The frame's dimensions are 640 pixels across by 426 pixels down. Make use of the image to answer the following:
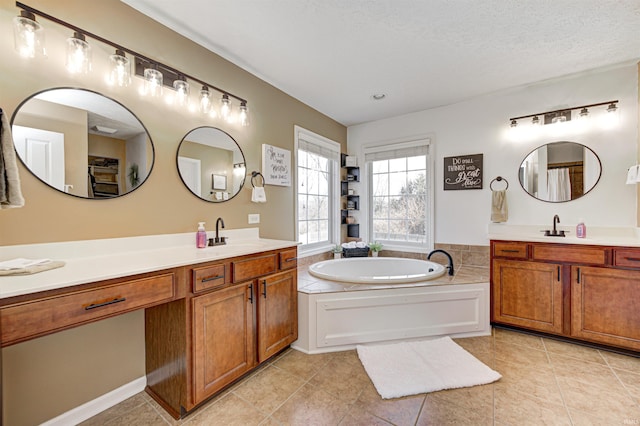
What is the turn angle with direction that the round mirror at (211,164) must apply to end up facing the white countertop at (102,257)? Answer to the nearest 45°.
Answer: approximately 90° to its right

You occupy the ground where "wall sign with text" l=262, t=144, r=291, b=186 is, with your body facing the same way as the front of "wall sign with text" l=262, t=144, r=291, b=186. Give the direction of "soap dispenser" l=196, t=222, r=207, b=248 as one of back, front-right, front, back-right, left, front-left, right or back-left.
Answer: right

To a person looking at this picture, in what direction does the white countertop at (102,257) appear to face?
facing the viewer and to the right of the viewer

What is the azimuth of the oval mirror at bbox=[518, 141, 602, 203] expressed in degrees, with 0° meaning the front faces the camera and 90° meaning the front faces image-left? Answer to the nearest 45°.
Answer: approximately 0°

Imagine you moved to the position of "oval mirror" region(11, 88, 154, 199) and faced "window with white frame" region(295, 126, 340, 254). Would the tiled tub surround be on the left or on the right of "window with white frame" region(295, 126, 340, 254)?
right

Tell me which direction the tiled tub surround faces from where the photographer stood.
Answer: facing the viewer

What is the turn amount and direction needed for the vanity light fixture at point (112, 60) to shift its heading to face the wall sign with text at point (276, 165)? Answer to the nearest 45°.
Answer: approximately 45° to its left

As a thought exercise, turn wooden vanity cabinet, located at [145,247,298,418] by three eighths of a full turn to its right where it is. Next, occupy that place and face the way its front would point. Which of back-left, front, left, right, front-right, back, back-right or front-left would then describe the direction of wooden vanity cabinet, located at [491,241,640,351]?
back

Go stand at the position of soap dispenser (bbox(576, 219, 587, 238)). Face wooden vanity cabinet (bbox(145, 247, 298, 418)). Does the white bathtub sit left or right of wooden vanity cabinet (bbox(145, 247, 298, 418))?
right

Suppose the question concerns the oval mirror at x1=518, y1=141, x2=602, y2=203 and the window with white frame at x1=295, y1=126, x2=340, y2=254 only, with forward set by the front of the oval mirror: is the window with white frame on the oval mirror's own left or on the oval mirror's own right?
on the oval mirror's own right

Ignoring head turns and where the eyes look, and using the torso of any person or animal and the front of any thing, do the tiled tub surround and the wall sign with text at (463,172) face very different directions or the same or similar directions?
same or similar directions

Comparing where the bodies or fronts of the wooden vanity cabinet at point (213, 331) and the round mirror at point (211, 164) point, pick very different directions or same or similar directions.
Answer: same or similar directions

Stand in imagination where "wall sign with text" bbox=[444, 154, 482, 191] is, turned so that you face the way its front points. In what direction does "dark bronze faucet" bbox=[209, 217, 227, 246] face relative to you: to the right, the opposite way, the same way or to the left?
to the left

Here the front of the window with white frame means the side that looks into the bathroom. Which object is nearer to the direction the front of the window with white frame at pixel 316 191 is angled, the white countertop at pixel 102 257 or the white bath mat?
the white bath mat

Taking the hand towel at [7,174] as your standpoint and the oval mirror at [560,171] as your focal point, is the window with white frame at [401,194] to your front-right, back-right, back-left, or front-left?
front-left

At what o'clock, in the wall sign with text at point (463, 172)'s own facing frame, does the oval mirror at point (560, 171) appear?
The oval mirror is roughly at 9 o'clock from the wall sign with text.
